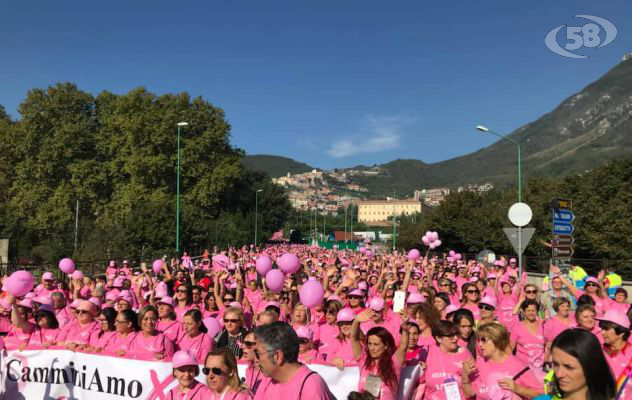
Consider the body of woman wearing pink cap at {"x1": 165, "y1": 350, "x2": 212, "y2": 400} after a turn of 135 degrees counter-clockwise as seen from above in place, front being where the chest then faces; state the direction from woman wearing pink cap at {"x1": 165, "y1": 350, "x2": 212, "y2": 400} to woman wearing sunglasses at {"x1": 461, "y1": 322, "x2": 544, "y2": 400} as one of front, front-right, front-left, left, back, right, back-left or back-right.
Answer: front-right

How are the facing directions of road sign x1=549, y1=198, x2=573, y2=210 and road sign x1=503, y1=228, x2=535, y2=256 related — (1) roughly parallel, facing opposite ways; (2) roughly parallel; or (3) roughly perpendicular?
roughly parallel, facing opposite ways

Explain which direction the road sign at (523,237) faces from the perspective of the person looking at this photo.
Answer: facing away from the viewer

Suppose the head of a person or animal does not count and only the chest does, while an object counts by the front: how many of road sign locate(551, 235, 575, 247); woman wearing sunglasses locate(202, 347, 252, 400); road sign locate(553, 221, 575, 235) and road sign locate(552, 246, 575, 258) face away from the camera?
0

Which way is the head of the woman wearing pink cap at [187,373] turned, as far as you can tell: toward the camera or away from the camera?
toward the camera

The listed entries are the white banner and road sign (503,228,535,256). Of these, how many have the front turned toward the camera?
1

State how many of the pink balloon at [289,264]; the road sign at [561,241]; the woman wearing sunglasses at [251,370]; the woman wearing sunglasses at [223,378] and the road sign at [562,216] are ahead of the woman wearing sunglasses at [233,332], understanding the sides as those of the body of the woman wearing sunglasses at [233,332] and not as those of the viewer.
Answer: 2

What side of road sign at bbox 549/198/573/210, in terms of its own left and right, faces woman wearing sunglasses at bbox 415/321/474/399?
front

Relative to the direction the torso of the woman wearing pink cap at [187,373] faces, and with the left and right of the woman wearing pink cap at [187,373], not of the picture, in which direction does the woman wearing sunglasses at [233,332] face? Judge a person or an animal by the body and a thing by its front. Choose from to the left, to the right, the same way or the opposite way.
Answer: the same way

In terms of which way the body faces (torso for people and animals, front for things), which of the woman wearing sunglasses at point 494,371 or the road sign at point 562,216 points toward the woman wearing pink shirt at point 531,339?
the road sign

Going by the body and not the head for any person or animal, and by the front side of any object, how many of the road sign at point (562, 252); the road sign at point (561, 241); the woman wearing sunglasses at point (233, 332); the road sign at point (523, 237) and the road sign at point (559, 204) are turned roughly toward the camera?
4

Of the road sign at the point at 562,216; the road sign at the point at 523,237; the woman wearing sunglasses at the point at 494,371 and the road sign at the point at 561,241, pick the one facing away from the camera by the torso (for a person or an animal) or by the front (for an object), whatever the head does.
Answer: the road sign at the point at 523,237

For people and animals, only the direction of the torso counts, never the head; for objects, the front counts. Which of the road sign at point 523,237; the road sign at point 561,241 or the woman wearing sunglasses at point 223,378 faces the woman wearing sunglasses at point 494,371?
the road sign at point 561,241

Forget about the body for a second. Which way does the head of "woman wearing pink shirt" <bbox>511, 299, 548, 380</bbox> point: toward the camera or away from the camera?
toward the camera

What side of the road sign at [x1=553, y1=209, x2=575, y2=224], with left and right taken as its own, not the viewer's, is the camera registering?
front

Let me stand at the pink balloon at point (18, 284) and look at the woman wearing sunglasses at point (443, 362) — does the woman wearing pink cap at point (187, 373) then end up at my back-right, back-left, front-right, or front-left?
front-right

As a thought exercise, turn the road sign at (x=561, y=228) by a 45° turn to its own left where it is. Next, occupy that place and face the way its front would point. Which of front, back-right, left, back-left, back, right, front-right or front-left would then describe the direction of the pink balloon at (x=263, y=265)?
right

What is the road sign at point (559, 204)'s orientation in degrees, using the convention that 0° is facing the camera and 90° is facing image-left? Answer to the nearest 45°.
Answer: approximately 0°

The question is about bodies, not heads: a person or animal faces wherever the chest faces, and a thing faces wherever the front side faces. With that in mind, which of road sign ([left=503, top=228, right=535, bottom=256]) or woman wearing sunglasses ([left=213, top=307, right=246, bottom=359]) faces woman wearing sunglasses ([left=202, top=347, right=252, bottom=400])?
woman wearing sunglasses ([left=213, top=307, right=246, bottom=359])

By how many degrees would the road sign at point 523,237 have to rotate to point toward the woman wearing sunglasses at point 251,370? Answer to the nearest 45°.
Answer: approximately 180°

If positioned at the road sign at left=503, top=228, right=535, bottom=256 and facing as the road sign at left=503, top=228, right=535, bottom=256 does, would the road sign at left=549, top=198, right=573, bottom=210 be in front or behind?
in front
